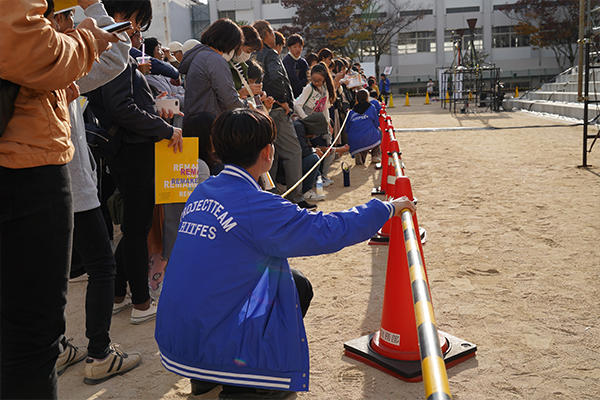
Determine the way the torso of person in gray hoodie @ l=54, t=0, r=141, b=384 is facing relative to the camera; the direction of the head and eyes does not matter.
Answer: to the viewer's right

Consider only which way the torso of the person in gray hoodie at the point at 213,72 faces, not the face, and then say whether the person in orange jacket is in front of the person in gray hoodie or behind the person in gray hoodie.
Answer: behind

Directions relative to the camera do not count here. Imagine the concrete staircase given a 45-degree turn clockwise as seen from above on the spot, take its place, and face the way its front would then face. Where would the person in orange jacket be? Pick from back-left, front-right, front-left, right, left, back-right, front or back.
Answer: left

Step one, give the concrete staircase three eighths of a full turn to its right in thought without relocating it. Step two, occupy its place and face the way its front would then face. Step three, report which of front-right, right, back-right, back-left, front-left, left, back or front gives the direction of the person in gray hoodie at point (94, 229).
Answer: back

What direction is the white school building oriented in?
toward the camera

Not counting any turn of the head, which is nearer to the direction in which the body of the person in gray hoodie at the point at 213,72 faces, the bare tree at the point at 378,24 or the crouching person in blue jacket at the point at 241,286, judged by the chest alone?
the bare tree

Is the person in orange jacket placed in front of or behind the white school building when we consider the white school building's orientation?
in front

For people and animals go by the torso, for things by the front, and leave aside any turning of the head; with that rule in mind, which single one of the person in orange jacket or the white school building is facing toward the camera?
the white school building

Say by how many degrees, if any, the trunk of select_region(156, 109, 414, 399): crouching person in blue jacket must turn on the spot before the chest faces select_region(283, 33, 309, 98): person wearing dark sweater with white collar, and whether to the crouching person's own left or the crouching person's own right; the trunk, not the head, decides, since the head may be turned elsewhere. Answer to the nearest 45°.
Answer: approximately 45° to the crouching person's own left

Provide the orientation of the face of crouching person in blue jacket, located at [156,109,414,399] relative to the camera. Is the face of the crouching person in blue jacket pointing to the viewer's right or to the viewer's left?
to the viewer's right

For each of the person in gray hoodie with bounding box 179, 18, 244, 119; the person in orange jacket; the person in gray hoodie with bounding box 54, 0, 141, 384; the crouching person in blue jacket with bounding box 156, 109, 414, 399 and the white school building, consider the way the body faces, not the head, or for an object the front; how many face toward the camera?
1

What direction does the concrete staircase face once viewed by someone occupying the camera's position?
facing the viewer and to the left of the viewer

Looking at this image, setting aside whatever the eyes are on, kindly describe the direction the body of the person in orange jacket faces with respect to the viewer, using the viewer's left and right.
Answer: facing to the right of the viewer

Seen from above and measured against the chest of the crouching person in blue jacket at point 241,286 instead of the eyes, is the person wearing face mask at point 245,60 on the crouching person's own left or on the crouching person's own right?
on the crouching person's own left
